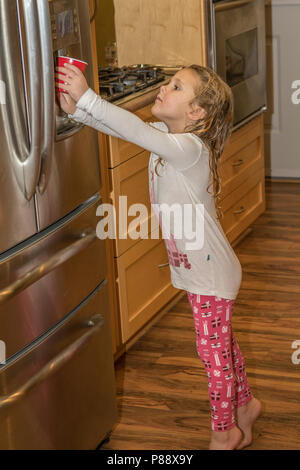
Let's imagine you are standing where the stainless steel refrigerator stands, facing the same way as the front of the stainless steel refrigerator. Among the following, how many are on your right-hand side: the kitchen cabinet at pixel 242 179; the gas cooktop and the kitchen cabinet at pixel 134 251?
0

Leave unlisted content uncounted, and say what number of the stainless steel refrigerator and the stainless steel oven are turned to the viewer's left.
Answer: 0

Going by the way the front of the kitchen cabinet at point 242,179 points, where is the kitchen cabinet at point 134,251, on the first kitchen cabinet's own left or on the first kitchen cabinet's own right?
on the first kitchen cabinet's own right

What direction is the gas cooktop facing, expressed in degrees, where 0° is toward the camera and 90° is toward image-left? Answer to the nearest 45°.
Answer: approximately 315°

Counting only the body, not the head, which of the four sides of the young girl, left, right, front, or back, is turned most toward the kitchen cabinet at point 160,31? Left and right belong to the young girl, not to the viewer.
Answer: right

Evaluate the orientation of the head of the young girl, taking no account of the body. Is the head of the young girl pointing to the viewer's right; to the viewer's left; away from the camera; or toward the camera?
to the viewer's left

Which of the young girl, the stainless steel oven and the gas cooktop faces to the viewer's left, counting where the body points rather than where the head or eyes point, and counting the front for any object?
the young girl

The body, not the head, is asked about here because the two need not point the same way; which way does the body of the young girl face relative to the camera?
to the viewer's left

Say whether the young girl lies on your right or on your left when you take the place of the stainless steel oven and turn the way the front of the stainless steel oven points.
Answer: on your right

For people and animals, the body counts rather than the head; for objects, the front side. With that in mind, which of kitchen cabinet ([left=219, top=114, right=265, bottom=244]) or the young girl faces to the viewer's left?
the young girl

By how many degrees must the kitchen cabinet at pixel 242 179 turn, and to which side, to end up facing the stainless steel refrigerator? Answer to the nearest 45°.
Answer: approximately 45° to its right

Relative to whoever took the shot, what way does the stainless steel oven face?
facing the viewer and to the right of the viewer
